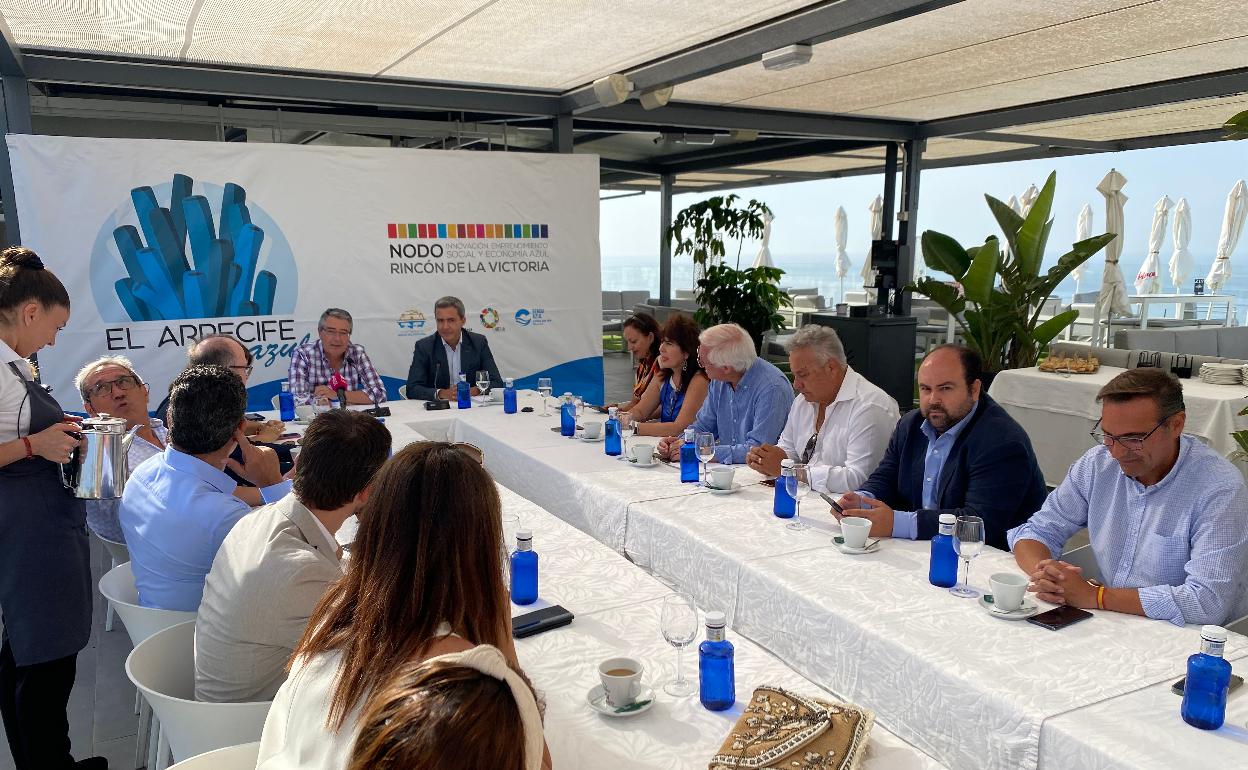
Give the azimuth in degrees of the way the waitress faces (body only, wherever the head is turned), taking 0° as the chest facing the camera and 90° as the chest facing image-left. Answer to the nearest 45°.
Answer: approximately 270°

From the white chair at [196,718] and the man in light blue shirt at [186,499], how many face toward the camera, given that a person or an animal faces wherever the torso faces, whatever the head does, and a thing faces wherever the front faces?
0

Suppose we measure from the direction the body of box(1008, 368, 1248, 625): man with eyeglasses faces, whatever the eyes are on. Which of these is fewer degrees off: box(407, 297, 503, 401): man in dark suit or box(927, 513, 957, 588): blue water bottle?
the blue water bottle

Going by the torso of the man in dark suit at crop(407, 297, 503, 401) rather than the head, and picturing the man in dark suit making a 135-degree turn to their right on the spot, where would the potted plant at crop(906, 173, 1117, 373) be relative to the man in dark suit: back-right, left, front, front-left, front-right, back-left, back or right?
back-right

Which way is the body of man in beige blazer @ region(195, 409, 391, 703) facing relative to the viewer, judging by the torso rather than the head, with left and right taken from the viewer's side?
facing away from the viewer and to the right of the viewer

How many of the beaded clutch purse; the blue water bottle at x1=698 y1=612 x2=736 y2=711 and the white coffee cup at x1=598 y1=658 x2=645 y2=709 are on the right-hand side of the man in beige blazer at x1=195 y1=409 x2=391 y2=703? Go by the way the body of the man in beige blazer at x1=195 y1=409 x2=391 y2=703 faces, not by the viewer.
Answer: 3

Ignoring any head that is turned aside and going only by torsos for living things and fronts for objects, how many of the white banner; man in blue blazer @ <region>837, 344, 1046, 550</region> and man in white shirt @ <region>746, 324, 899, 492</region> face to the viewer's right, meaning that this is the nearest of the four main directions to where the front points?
0

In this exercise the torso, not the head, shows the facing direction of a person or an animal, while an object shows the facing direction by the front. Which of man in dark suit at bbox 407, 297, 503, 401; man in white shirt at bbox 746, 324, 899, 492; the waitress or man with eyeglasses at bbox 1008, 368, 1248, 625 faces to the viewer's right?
the waitress

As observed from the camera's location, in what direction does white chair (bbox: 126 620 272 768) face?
facing away from the viewer and to the right of the viewer

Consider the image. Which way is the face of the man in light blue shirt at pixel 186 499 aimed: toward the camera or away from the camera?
away from the camera

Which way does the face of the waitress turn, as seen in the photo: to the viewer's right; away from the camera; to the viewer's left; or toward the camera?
to the viewer's right

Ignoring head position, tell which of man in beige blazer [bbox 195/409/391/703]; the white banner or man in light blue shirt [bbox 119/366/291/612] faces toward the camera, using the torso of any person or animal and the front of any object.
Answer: the white banner

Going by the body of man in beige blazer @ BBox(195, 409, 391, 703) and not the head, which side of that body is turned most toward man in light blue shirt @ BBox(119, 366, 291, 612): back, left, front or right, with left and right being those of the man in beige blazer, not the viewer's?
left

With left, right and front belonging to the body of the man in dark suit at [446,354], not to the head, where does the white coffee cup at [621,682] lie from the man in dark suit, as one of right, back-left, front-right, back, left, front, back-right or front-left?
front

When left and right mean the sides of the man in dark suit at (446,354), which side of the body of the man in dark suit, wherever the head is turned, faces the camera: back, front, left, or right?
front

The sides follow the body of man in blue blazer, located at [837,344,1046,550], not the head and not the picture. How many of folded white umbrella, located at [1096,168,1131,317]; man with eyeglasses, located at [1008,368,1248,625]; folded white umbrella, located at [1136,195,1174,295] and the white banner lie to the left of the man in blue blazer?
1

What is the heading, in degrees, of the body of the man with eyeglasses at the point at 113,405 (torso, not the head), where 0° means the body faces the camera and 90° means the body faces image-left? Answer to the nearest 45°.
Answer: approximately 315°
